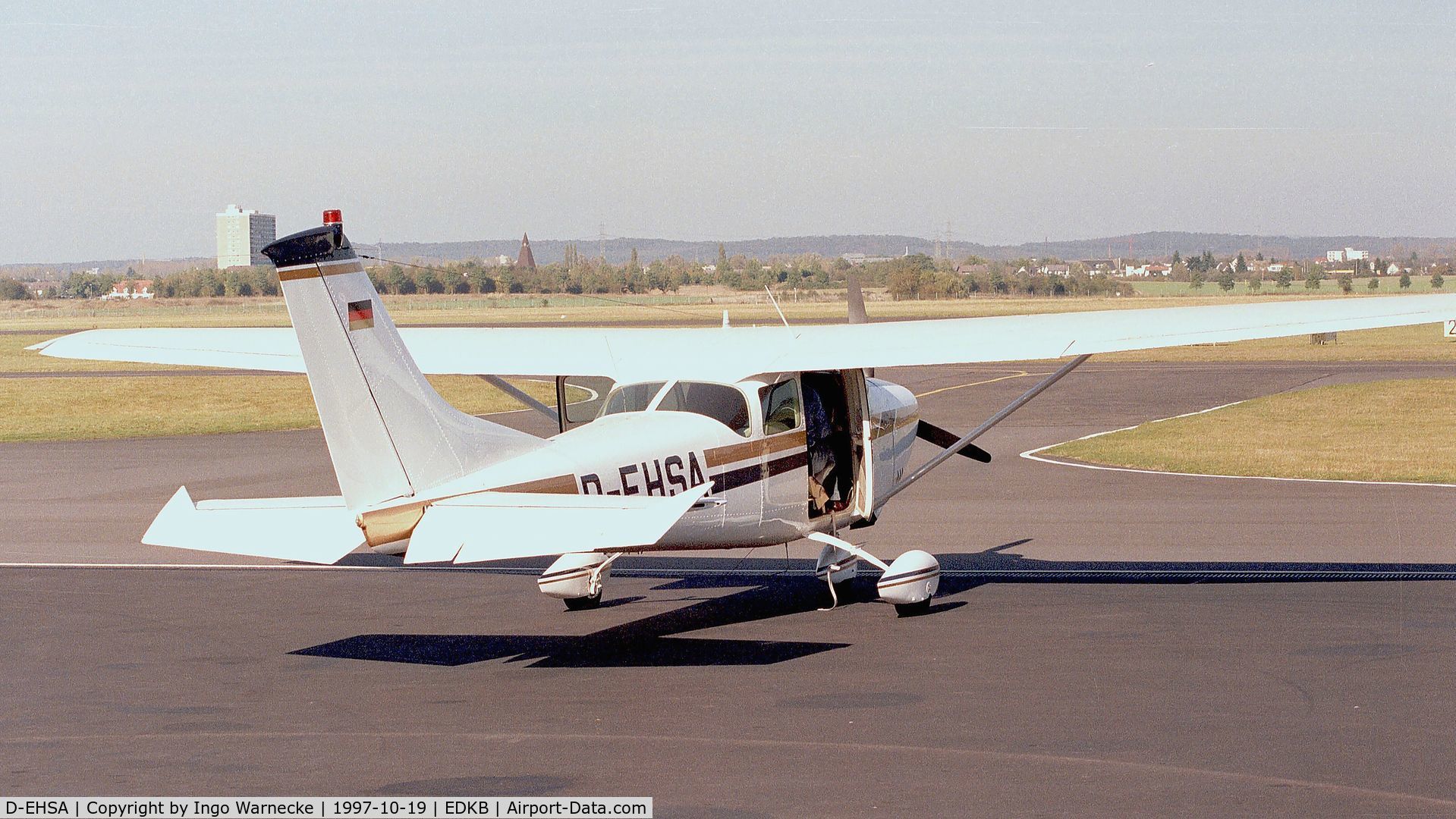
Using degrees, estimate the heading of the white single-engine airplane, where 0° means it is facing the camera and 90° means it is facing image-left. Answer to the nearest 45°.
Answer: approximately 225°
